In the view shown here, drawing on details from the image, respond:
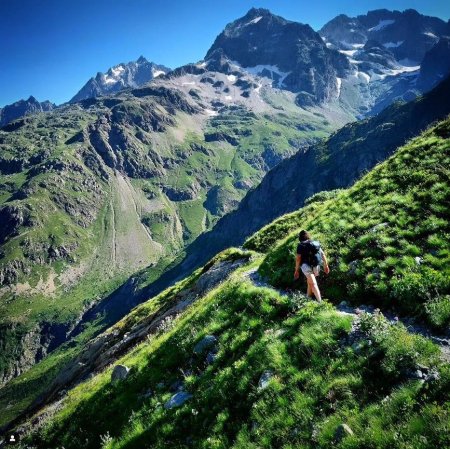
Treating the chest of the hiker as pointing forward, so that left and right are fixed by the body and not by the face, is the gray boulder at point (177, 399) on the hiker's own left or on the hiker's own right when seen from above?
on the hiker's own left

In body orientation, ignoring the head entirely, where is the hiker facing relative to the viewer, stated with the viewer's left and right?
facing away from the viewer and to the left of the viewer
